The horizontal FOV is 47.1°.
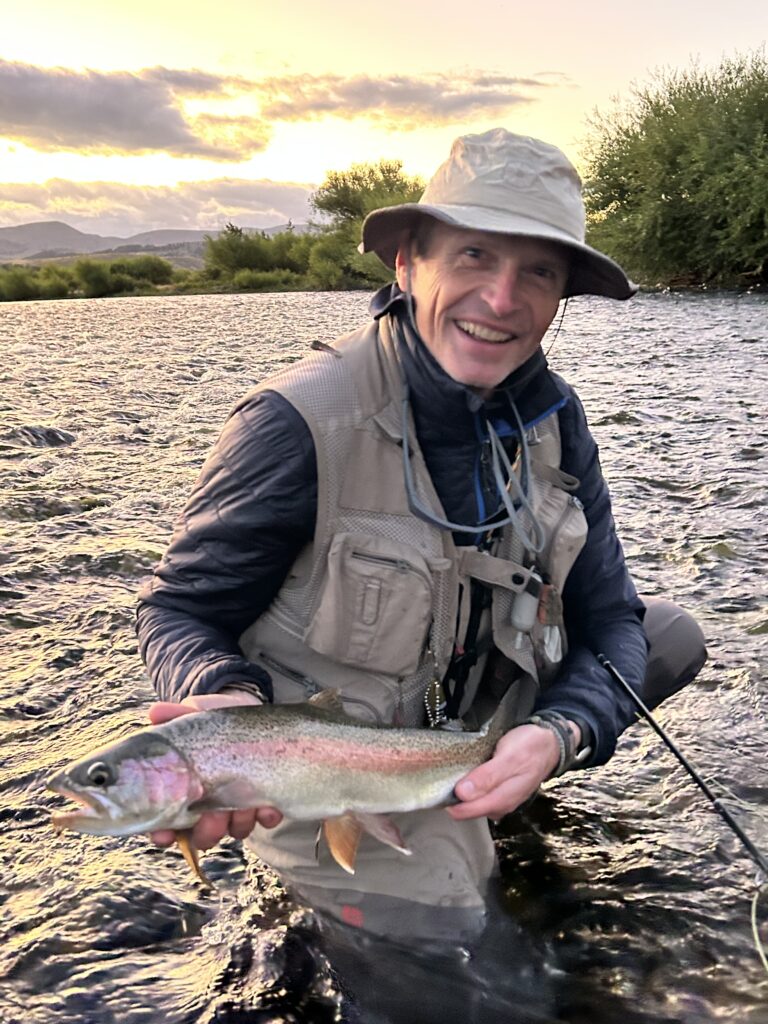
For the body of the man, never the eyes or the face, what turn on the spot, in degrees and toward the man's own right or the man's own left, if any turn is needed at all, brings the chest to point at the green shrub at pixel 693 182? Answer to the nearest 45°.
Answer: approximately 135° to the man's own left

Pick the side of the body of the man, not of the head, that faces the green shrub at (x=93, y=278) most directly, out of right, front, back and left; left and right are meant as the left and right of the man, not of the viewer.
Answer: back

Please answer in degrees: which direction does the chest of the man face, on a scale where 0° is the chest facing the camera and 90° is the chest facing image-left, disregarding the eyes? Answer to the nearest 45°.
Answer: approximately 315°

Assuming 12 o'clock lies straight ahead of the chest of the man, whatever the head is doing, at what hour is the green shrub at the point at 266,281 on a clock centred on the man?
The green shrub is roughly at 7 o'clock from the man.

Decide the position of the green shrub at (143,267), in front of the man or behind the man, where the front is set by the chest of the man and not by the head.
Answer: behind

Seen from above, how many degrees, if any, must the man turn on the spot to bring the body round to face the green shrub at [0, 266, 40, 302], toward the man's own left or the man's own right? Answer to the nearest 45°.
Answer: approximately 180°

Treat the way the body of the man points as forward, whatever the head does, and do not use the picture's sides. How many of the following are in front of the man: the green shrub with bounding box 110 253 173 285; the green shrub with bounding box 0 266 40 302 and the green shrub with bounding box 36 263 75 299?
0

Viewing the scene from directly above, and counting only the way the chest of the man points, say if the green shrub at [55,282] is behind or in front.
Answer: behind

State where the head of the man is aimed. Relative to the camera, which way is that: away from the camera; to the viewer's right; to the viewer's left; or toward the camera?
toward the camera
